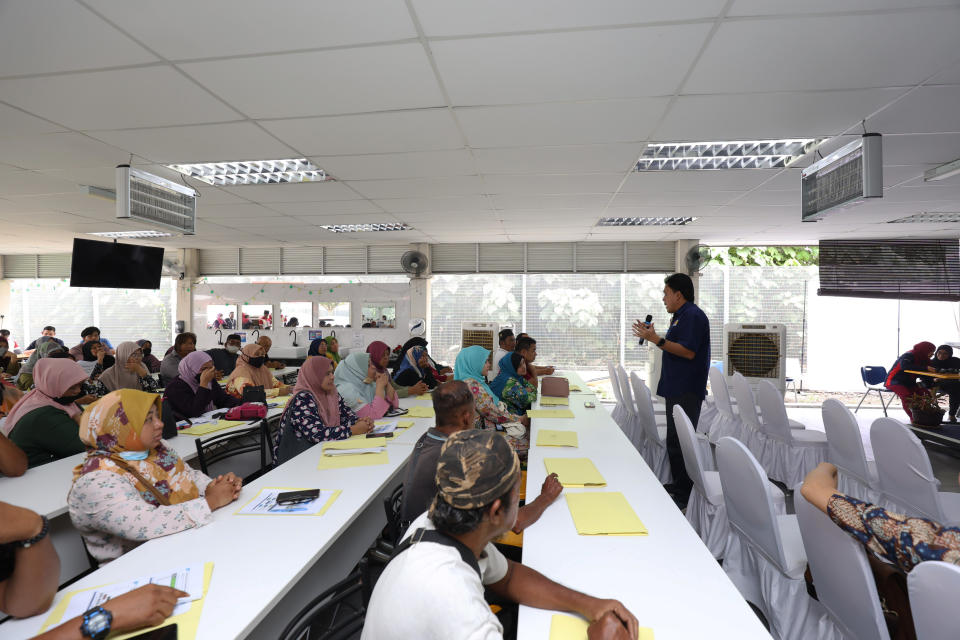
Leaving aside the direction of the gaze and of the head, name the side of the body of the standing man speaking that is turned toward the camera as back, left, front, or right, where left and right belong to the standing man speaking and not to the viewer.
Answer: left

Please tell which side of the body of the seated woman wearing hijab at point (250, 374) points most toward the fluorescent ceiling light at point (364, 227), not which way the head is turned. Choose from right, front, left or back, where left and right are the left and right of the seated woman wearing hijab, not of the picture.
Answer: left

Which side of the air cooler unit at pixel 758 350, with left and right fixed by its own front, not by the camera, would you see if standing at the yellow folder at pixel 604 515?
front

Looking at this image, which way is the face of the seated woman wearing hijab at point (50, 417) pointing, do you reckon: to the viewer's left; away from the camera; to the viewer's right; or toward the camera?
to the viewer's right

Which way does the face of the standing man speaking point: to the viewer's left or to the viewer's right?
to the viewer's left

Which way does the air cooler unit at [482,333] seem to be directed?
toward the camera

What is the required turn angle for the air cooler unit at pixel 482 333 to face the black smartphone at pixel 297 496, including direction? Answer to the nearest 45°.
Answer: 0° — it already faces it

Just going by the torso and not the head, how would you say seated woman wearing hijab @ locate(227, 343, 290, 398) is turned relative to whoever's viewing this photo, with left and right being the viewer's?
facing the viewer and to the right of the viewer

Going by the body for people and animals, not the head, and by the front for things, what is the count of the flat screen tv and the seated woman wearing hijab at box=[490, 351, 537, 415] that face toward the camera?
1

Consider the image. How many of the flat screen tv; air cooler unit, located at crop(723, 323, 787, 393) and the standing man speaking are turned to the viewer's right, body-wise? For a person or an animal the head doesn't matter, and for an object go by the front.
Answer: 0

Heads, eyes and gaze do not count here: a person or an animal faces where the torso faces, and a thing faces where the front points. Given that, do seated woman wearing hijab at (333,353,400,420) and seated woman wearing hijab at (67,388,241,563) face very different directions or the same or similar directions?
same or similar directions

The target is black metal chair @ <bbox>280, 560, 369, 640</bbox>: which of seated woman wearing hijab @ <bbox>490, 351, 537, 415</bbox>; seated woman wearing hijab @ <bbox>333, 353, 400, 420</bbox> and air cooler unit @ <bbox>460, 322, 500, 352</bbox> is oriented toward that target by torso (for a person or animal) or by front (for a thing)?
the air cooler unit

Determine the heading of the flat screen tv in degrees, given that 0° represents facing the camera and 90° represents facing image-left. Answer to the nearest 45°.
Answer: approximately 0°

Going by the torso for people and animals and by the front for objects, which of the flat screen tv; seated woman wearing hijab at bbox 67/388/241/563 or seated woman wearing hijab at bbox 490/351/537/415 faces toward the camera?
the flat screen tv

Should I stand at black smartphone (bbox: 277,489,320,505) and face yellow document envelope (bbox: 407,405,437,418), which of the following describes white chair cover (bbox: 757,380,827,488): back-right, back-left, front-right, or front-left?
front-right
